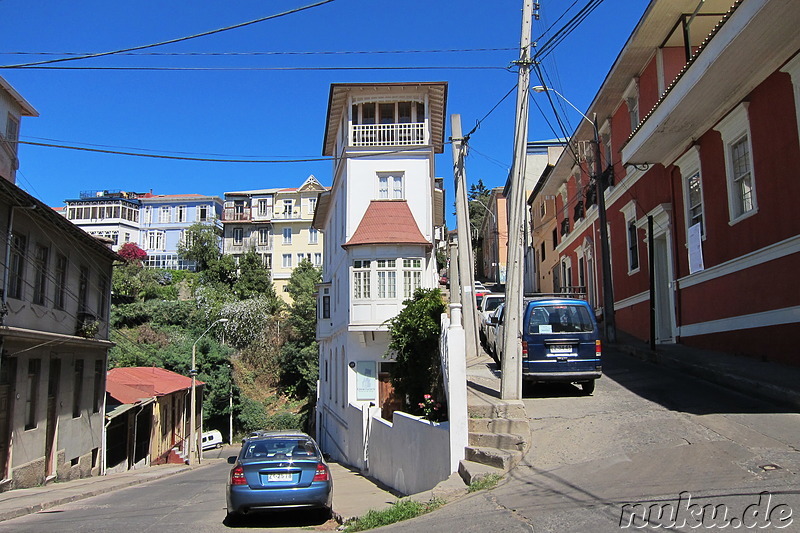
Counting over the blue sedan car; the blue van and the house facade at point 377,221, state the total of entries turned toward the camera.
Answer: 1

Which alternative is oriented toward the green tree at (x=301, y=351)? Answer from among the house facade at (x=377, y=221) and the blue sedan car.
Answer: the blue sedan car

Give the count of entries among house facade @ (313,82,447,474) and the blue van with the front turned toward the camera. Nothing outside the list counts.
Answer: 1

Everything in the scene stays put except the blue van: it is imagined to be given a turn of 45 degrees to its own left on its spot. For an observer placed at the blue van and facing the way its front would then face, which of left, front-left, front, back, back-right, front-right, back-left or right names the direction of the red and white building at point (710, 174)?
right

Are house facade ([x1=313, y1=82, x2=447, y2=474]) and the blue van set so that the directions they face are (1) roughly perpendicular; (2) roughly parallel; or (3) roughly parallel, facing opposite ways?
roughly parallel, facing opposite ways

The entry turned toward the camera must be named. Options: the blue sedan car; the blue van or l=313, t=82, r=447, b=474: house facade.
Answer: the house facade

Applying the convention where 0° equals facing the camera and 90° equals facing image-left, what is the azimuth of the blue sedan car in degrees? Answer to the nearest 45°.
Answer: approximately 180°

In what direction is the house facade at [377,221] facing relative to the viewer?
toward the camera

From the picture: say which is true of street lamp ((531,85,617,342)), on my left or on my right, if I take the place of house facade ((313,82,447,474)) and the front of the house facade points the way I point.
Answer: on my left

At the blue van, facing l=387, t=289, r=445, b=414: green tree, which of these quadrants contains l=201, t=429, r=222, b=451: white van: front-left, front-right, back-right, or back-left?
front-right

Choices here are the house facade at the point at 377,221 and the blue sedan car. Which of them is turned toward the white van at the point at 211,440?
the blue sedan car

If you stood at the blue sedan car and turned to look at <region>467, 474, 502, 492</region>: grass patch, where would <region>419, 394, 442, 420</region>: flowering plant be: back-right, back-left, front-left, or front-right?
front-left

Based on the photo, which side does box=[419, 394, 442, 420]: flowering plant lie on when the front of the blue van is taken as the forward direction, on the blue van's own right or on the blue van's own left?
on the blue van's own left

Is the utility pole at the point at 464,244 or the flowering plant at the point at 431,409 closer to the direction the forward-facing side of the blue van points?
the utility pole

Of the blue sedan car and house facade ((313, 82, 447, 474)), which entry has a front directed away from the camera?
the blue sedan car

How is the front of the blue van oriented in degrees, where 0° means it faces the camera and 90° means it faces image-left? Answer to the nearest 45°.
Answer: approximately 180°
